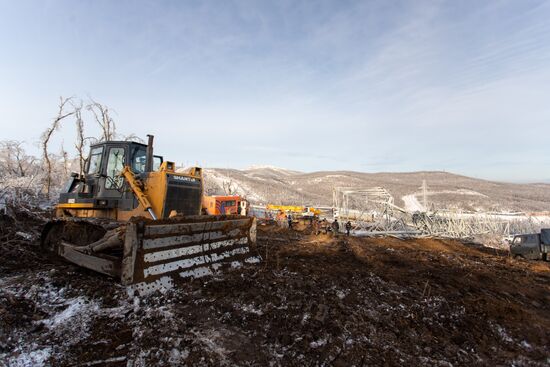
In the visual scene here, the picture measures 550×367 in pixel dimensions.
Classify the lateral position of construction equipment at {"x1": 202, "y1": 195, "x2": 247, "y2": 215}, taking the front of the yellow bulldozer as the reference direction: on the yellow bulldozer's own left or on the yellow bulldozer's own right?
on the yellow bulldozer's own left

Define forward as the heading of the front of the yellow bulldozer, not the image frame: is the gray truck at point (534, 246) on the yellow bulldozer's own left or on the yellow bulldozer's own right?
on the yellow bulldozer's own left

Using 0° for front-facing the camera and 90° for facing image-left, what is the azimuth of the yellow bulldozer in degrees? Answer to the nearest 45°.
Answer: approximately 315°

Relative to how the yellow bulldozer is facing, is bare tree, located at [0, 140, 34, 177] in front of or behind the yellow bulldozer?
behind

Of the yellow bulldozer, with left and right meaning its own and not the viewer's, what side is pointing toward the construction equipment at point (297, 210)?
left

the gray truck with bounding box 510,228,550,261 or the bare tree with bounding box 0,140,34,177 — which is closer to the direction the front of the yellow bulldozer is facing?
the gray truck
